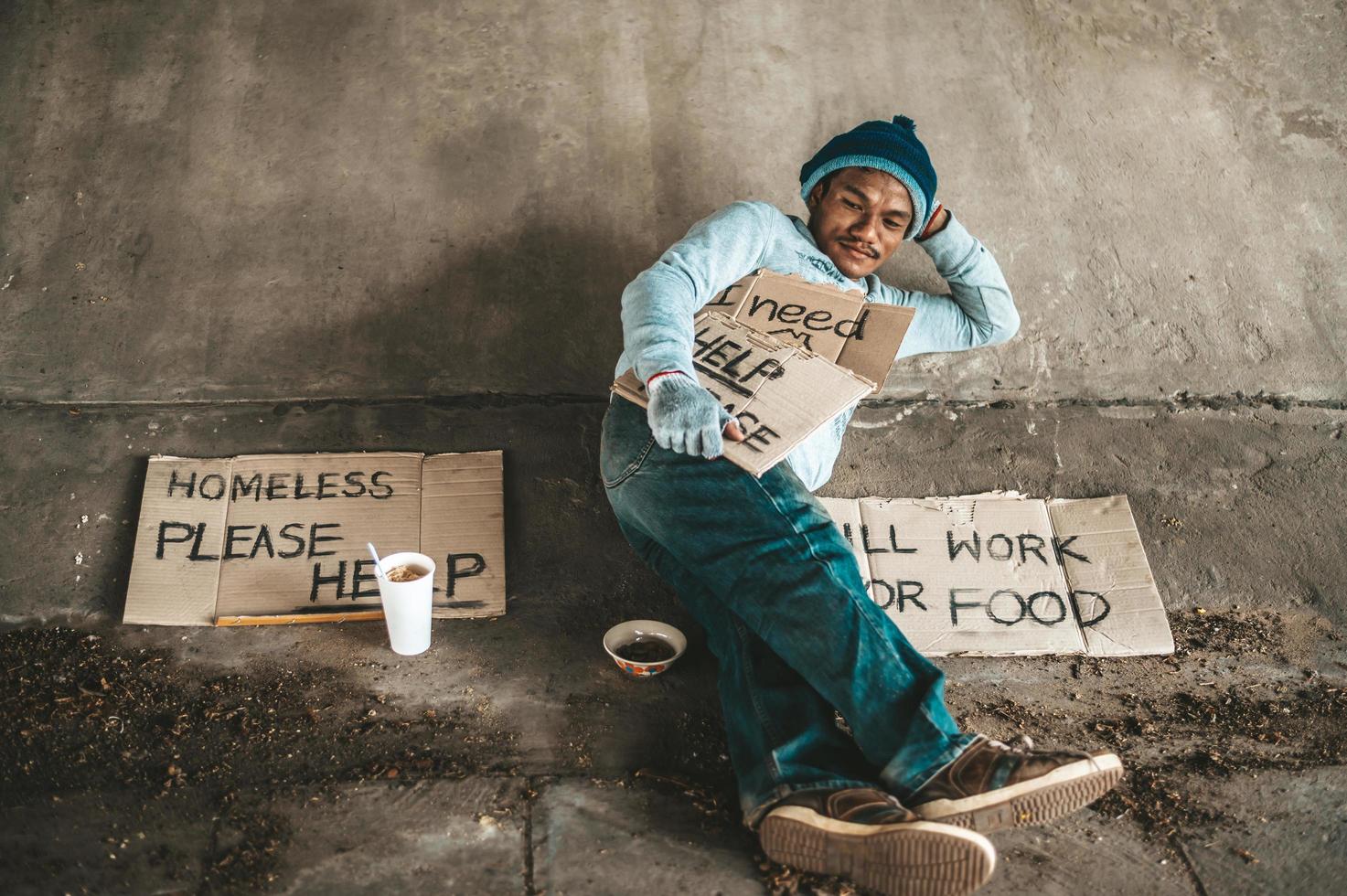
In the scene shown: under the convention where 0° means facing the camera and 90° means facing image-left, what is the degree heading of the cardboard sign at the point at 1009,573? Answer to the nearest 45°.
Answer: approximately 0°

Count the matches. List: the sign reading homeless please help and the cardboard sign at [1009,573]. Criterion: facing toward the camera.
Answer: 2

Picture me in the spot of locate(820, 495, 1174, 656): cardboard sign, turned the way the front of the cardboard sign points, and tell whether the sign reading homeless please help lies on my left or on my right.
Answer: on my right

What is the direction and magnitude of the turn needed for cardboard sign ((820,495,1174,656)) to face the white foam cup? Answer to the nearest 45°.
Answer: approximately 45° to its right
